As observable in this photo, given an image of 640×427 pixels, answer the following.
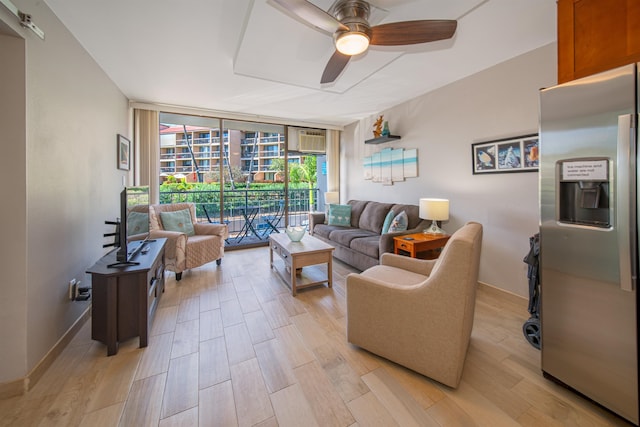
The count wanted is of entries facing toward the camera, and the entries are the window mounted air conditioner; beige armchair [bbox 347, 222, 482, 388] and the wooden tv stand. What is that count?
1

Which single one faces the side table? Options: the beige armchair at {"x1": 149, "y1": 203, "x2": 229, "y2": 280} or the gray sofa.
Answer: the beige armchair

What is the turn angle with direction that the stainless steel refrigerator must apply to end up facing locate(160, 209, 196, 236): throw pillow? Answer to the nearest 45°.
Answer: approximately 45° to its right

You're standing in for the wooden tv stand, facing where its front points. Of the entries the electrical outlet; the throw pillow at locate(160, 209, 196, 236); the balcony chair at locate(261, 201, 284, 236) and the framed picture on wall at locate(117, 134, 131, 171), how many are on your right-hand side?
0

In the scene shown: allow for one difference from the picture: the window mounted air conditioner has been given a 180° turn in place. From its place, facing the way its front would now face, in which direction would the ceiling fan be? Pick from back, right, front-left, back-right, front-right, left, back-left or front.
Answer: back

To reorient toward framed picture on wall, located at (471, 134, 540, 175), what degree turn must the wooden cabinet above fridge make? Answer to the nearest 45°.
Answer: approximately 90° to its right

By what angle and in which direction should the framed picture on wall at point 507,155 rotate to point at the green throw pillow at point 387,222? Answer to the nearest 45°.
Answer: approximately 45° to its right

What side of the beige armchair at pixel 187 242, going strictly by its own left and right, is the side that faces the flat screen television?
right

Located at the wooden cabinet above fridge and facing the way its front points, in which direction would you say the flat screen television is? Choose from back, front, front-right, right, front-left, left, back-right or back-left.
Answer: front

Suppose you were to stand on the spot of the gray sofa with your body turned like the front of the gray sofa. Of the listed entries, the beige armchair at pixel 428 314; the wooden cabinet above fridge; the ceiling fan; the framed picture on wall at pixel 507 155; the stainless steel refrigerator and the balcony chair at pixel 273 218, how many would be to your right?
1

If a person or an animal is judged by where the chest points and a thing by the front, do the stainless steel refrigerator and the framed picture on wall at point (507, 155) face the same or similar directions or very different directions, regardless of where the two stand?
same or similar directions

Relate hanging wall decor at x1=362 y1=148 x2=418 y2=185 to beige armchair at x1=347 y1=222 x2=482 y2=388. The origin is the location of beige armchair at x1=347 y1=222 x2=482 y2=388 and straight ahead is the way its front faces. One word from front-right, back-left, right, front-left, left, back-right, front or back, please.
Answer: front-right

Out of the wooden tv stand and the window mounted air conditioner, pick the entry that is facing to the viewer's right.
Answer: the wooden tv stand

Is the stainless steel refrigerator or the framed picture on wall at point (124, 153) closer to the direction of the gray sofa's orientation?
the framed picture on wall

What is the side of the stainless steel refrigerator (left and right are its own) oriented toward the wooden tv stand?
front

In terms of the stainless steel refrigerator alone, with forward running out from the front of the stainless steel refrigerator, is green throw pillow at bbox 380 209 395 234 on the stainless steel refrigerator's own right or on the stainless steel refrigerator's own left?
on the stainless steel refrigerator's own right

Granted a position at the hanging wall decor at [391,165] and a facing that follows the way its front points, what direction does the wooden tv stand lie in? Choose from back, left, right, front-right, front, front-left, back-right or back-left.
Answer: front

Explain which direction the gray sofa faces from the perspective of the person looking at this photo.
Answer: facing the viewer and to the left of the viewer

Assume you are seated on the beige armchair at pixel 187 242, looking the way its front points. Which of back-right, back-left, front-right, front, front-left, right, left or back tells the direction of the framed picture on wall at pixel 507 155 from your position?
front

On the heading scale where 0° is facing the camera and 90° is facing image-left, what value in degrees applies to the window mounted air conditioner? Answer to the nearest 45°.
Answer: approximately 0°
